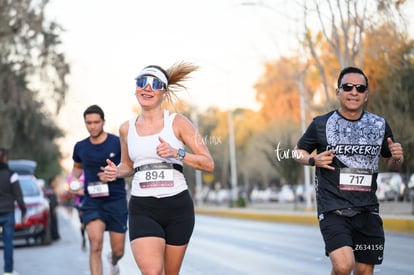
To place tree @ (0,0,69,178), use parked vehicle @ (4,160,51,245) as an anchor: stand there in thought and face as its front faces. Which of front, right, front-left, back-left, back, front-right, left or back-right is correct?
back

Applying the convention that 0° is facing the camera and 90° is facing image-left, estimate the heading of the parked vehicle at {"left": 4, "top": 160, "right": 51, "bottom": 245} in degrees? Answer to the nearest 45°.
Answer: approximately 0°
